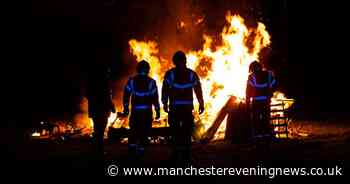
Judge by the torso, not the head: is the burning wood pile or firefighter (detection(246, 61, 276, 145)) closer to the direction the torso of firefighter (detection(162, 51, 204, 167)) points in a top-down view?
the burning wood pile

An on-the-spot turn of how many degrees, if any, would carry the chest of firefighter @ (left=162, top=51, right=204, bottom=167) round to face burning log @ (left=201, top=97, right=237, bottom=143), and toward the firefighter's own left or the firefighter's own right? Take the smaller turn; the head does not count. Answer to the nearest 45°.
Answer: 0° — they already face it

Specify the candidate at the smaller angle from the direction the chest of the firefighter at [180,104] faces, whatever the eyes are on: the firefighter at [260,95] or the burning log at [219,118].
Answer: the burning log

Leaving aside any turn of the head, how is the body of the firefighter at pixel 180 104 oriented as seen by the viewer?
away from the camera

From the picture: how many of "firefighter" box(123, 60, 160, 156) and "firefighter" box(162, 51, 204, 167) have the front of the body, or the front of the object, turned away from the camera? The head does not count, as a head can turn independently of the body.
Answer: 2

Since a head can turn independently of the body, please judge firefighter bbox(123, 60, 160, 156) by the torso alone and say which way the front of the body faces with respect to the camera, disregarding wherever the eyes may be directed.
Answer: away from the camera

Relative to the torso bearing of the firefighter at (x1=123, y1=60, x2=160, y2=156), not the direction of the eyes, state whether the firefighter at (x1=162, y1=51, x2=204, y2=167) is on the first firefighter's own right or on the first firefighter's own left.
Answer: on the first firefighter's own right

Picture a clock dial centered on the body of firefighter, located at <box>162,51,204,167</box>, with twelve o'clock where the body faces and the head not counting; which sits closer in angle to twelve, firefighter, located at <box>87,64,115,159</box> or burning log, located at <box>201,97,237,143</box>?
the burning log

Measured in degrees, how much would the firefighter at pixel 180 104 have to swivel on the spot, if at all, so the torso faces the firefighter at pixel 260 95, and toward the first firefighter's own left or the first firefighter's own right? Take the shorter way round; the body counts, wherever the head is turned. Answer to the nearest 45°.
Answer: approximately 45° to the first firefighter's own right

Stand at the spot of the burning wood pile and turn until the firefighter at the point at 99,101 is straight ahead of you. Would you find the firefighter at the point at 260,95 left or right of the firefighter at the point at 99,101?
left

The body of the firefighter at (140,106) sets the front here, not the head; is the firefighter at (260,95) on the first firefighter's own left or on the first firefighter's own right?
on the first firefighter's own right
